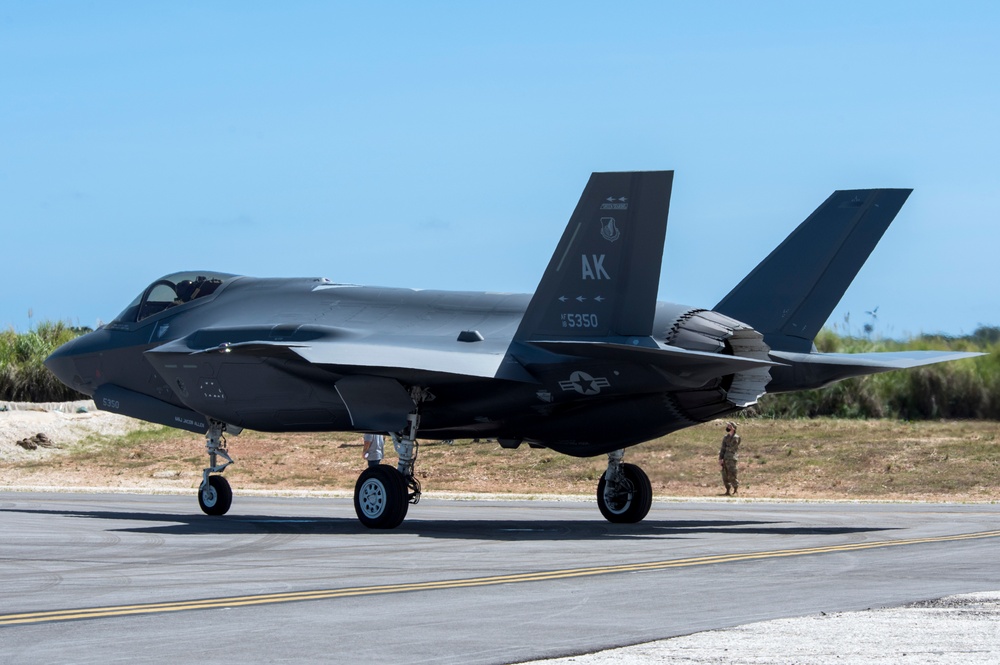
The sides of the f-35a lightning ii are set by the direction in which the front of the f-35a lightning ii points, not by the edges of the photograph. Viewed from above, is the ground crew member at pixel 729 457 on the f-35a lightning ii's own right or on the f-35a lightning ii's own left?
on the f-35a lightning ii's own right

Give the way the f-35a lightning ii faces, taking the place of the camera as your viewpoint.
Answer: facing away from the viewer and to the left of the viewer
